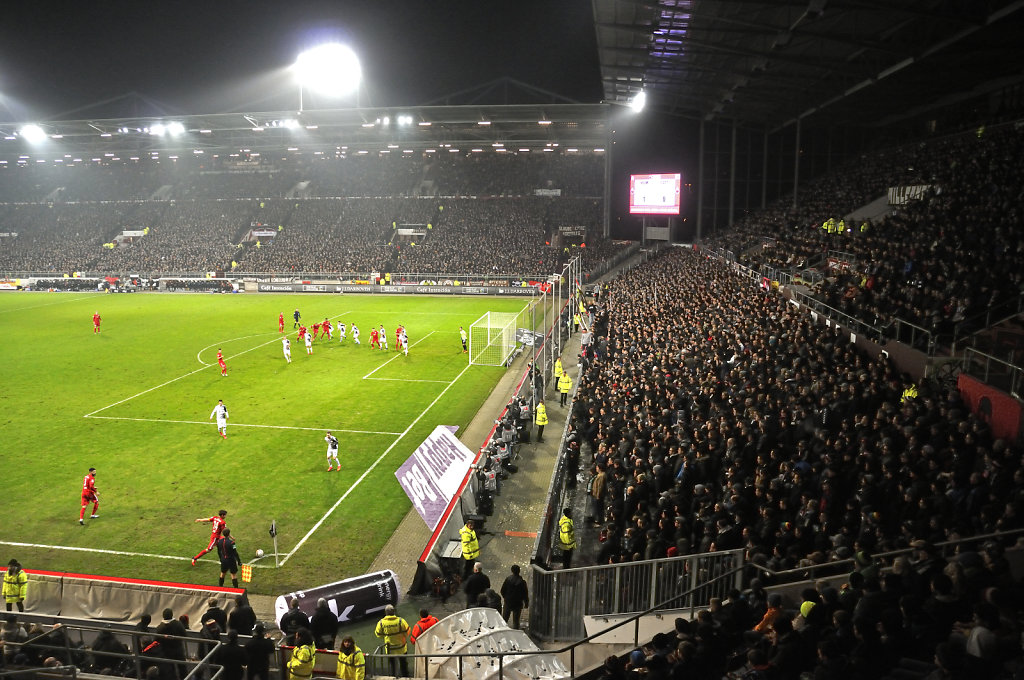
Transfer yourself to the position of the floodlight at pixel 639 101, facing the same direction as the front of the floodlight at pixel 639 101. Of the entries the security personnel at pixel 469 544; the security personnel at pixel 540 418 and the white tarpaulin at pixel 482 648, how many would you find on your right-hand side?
0

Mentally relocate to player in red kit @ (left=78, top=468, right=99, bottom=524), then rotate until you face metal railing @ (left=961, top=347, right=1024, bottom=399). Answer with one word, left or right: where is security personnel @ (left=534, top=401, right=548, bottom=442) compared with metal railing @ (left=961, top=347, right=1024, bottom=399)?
left

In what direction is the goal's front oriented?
to the viewer's left

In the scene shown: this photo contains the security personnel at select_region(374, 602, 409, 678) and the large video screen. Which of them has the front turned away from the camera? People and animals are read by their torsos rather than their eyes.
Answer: the security personnel

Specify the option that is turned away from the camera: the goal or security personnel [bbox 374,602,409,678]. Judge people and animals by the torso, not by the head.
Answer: the security personnel

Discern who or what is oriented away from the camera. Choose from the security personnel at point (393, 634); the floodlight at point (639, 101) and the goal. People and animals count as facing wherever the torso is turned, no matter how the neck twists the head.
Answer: the security personnel

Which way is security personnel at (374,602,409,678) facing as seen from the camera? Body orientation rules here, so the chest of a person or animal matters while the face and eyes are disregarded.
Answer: away from the camera

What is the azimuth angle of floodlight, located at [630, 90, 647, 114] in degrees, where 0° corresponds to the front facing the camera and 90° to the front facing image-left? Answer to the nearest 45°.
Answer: approximately 45°

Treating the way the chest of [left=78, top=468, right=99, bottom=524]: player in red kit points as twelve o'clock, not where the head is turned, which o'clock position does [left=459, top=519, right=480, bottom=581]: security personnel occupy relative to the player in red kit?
The security personnel is roughly at 3 o'clock from the player in red kit.

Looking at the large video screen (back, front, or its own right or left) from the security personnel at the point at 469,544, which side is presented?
front

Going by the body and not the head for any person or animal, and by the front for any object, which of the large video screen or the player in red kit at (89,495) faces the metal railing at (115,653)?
the large video screen

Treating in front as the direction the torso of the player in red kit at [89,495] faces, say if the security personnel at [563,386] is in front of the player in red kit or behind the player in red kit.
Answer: in front

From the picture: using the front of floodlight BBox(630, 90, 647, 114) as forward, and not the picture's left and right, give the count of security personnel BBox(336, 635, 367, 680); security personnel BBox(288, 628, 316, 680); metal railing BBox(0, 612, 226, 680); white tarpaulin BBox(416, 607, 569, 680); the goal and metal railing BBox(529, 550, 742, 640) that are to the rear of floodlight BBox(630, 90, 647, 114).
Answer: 0

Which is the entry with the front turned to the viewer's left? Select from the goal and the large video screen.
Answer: the goal

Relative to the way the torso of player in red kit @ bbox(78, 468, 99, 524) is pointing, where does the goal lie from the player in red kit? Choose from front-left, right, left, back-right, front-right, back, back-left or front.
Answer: front

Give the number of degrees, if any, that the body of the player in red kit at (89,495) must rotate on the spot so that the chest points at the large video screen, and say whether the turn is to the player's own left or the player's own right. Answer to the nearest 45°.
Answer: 0° — they already face it

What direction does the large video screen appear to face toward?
toward the camera

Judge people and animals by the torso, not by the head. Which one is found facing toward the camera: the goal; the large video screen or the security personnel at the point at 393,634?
the large video screen

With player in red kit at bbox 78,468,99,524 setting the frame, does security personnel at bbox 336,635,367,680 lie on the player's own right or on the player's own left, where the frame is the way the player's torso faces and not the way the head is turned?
on the player's own right

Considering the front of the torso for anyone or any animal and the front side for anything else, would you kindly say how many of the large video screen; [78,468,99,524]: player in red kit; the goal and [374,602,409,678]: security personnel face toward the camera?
1
